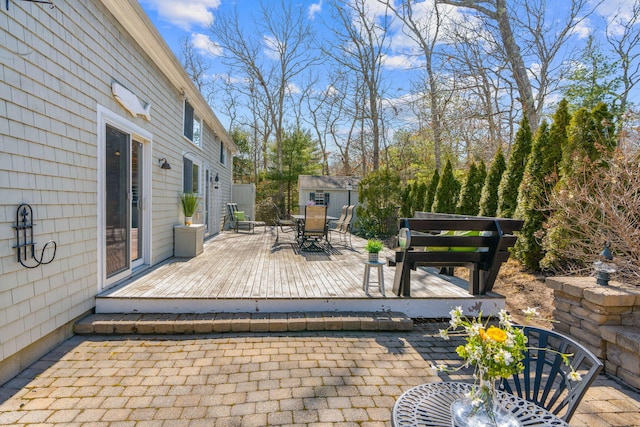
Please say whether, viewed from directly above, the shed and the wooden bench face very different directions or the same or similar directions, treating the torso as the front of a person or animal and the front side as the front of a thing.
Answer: very different directions

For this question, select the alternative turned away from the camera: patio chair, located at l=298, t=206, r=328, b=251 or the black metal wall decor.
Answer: the patio chair

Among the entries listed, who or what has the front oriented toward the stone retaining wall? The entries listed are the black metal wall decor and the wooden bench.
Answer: the black metal wall decor

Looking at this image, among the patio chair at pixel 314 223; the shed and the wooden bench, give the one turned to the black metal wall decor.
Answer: the shed

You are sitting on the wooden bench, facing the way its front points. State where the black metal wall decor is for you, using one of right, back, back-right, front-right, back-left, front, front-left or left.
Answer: back-left

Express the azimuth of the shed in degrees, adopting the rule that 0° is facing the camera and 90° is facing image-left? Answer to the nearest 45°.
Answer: approximately 0°

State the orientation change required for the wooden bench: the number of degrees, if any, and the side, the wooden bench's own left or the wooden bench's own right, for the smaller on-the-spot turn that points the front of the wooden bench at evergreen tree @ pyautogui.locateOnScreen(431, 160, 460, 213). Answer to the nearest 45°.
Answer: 0° — it already faces it

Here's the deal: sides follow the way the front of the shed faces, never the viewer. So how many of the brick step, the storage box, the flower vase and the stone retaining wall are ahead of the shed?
4

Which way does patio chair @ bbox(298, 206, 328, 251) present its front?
away from the camera

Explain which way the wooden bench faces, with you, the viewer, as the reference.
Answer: facing away from the viewer

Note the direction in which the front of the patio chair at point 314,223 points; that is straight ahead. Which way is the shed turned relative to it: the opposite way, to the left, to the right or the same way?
the opposite way

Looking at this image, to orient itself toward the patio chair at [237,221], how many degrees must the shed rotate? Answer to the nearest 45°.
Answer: approximately 45° to its right

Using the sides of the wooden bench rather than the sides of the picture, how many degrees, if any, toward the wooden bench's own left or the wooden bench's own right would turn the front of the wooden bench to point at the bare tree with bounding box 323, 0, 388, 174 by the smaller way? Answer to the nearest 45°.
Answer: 0° — it already faces it
